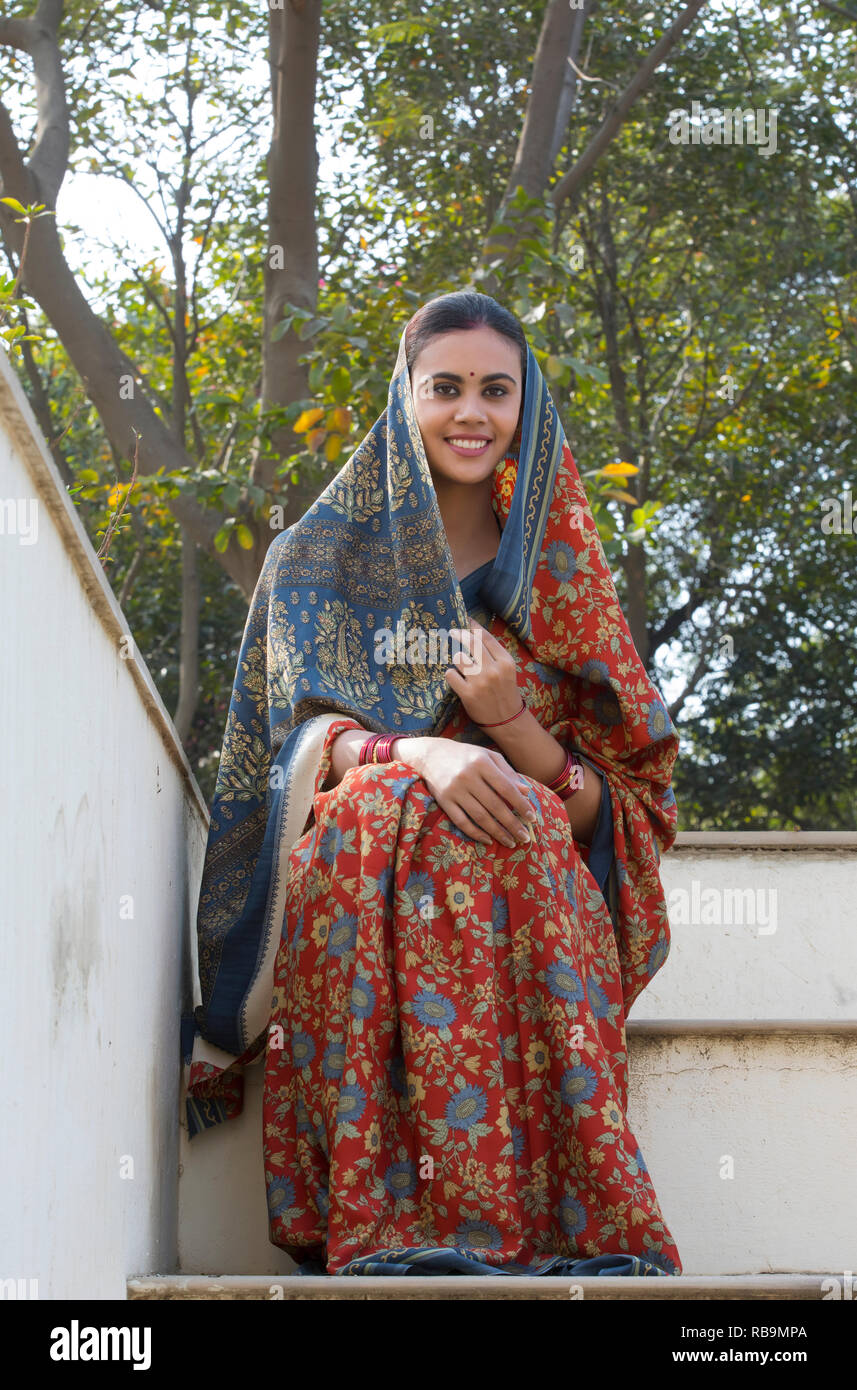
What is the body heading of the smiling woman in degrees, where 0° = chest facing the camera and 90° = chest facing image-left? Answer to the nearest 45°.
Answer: approximately 0°
